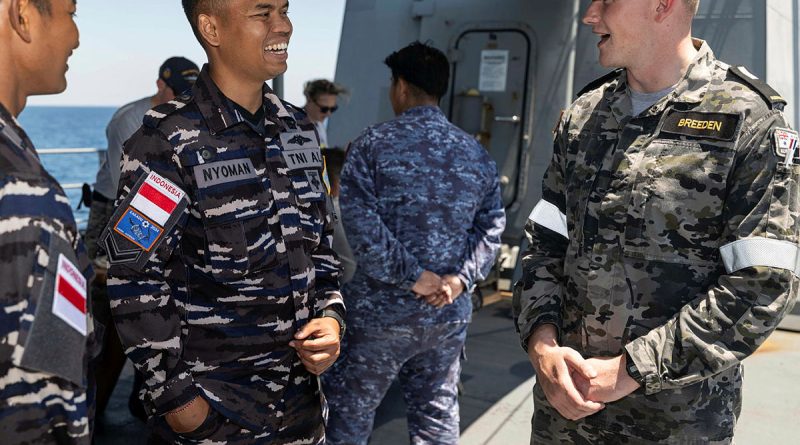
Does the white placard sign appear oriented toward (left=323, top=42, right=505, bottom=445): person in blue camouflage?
yes

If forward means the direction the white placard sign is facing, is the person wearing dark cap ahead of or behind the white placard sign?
ahead

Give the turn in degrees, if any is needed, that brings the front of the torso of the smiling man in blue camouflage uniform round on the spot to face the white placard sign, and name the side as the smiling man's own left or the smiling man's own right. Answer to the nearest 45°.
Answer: approximately 90° to the smiling man's own left

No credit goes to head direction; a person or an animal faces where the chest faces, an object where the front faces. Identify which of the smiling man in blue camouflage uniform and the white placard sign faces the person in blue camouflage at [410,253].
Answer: the white placard sign

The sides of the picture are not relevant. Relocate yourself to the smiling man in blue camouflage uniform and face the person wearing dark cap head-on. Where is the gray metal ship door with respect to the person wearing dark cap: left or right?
right

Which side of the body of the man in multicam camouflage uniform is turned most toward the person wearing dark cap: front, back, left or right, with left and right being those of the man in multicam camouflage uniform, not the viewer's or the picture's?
right

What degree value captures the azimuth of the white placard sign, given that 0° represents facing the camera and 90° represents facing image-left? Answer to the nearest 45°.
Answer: approximately 0°

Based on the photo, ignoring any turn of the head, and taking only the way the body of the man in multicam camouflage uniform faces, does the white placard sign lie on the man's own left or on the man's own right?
on the man's own right

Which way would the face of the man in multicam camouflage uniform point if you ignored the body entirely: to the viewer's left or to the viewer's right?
to the viewer's left

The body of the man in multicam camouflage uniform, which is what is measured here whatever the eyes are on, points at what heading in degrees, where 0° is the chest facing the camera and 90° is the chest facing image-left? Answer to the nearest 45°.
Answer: approximately 45°
